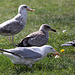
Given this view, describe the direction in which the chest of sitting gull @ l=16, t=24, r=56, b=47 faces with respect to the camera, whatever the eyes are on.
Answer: to the viewer's right

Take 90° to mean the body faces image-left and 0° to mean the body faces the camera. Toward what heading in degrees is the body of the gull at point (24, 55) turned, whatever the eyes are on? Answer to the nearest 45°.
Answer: approximately 270°
